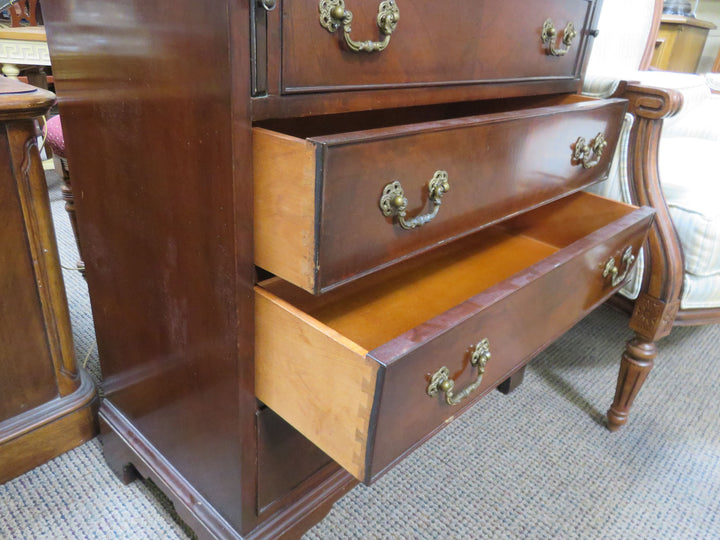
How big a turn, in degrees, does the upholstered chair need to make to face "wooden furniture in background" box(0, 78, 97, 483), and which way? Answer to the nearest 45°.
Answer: approximately 90° to its right

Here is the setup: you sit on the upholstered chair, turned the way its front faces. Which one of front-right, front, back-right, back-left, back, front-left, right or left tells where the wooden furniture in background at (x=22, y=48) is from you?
back-right

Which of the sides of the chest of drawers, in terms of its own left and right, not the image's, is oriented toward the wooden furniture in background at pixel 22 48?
back

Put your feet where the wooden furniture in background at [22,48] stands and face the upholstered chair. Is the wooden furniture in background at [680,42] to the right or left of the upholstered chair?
left

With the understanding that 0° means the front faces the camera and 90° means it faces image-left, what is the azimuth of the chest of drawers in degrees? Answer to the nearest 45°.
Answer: approximately 315°

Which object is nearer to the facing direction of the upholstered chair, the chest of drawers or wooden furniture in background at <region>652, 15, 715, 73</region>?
the chest of drawers

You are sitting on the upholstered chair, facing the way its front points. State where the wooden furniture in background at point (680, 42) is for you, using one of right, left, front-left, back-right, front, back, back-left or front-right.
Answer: back-left

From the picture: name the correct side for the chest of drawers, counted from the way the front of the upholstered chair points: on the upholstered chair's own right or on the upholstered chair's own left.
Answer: on the upholstered chair's own right
